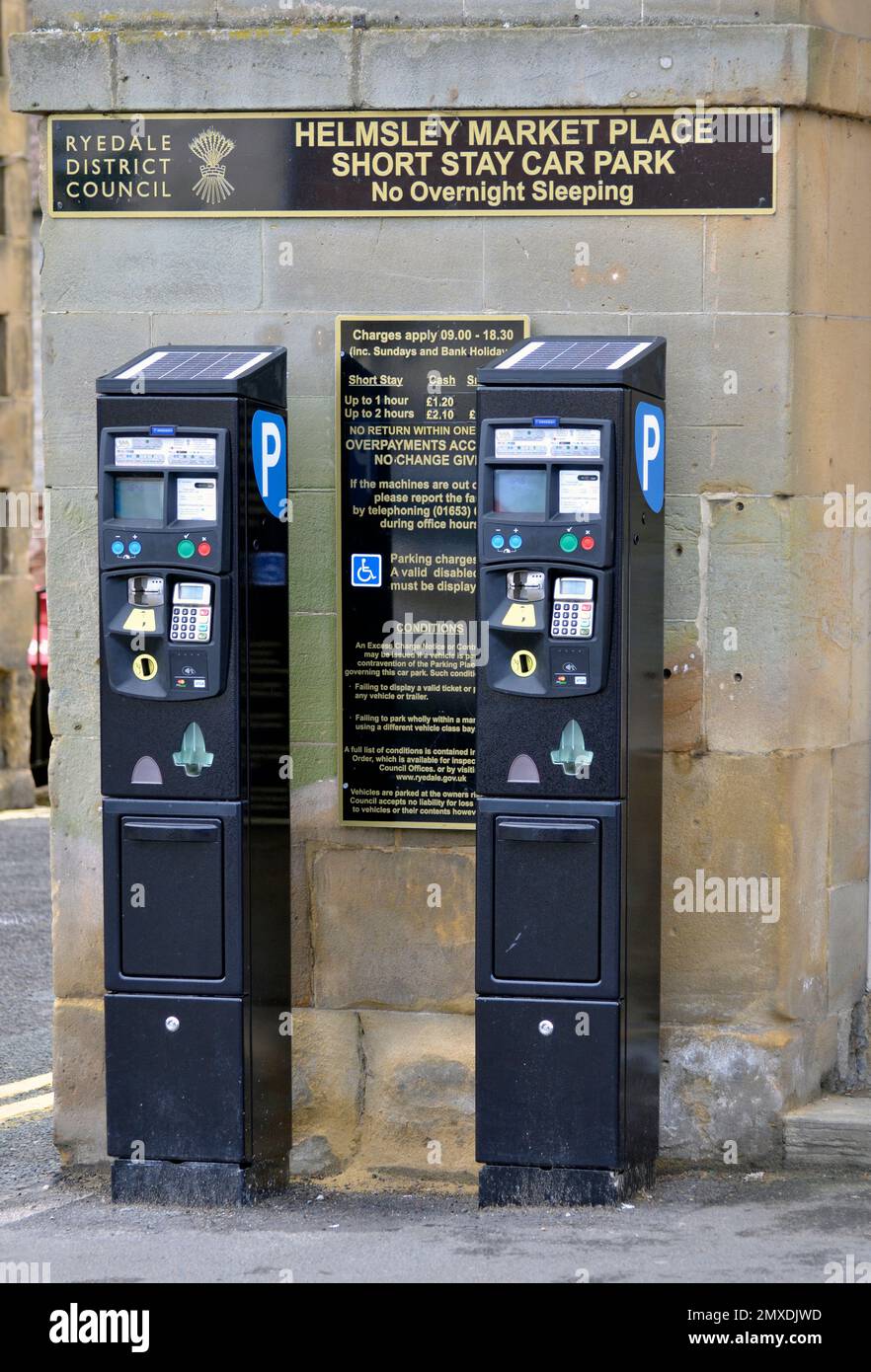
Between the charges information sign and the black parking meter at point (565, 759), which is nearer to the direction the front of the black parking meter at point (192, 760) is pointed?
the black parking meter

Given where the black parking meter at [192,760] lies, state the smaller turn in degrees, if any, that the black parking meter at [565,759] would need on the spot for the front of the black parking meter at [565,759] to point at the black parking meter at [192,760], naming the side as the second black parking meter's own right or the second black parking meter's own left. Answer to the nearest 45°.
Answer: approximately 90° to the second black parking meter's own right

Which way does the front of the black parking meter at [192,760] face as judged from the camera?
facing the viewer

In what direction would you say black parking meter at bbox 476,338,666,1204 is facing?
toward the camera

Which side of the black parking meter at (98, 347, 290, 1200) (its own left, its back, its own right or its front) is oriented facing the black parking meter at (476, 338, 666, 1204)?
left

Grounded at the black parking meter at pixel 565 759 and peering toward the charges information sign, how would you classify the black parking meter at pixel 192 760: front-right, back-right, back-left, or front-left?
front-left

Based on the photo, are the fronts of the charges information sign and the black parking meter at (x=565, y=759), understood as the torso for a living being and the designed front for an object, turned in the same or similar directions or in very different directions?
same or similar directions

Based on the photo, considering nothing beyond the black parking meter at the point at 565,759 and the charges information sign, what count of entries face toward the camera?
2

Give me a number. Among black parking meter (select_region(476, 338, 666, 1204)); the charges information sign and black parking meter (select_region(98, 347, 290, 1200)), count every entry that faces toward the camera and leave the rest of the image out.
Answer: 3

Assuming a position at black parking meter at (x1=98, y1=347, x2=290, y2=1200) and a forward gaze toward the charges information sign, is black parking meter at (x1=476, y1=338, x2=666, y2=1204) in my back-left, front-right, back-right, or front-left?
front-right

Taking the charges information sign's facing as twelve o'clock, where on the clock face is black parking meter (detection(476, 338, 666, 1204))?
The black parking meter is roughly at 11 o'clock from the charges information sign.

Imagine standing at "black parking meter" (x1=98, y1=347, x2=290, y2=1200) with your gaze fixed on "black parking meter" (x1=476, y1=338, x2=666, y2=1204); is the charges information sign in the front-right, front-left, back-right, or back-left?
front-left

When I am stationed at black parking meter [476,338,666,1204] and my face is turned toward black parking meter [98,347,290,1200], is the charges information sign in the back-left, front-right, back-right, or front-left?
front-right

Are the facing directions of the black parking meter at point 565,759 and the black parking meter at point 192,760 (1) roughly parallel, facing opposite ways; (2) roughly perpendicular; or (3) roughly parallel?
roughly parallel
